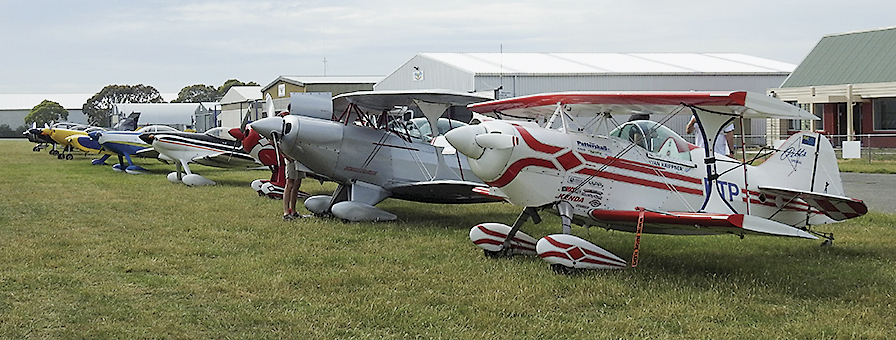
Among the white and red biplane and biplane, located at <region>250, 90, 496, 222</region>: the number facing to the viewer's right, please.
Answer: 0

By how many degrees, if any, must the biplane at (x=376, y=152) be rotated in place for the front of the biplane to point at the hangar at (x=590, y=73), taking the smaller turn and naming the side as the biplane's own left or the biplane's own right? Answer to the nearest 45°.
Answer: approximately 135° to the biplane's own right

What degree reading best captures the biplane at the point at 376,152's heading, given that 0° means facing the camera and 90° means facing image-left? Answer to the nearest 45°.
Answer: approximately 45°

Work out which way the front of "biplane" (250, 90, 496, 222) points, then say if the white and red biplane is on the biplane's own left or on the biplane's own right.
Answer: on the biplane's own left

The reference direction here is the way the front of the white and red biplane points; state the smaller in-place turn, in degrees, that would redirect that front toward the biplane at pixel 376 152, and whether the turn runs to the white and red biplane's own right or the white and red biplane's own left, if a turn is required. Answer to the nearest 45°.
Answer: approximately 90° to the white and red biplane's own right

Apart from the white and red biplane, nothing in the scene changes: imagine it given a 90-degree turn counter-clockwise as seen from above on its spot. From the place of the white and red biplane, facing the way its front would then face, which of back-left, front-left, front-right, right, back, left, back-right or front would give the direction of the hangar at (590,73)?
back-left

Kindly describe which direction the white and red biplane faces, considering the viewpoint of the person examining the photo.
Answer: facing the viewer and to the left of the viewer
